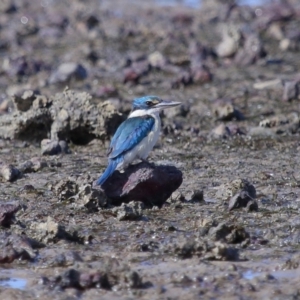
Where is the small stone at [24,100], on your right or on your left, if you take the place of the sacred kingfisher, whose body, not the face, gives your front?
on your left

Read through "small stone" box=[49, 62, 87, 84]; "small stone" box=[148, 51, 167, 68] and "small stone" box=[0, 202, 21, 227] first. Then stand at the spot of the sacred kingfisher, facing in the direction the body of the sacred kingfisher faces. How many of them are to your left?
2

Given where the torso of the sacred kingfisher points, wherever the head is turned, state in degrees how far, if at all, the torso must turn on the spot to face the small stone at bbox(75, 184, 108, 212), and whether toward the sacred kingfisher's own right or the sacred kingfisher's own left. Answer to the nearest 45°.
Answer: approximately 135° to the sacred kingfisher's own right

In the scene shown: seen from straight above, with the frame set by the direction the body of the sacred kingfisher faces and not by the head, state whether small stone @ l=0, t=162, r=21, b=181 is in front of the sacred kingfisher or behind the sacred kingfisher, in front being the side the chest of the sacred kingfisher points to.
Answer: behind

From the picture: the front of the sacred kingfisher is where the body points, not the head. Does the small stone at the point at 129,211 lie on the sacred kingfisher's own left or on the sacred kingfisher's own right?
on the sacred kingfisher's own right

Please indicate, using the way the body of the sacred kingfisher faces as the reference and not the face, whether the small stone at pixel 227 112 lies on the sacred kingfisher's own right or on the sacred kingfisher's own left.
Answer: on the sacred kingfisher's own left

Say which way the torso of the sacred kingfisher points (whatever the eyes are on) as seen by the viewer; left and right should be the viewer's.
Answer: facing to the right of the viewer

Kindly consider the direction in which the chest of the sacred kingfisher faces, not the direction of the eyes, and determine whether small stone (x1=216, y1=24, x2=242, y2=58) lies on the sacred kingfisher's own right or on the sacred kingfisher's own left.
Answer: on the sacred kingfisher's own left

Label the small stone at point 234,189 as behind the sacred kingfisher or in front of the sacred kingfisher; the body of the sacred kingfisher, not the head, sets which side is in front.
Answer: in front

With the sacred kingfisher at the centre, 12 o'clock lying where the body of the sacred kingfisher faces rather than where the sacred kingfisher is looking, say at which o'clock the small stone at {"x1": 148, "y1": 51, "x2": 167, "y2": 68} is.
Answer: The small stone is roughly at 9 o'clock from the sacred kingfisher.
